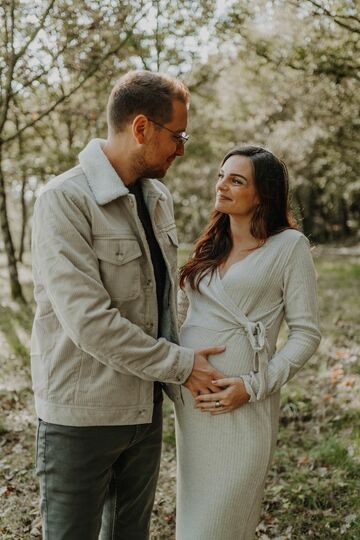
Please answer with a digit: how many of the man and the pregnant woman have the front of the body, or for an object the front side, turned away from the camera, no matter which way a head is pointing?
0

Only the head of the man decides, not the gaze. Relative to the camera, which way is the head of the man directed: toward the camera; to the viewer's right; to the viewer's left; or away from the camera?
to the viewer's right

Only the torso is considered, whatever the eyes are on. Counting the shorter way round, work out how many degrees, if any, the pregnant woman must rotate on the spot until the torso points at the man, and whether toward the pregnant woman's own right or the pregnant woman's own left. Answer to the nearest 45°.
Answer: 0° — they already face them

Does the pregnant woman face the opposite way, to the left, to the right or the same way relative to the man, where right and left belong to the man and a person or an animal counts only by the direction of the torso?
to the right

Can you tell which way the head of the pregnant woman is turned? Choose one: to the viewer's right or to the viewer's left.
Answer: to the viewer's left

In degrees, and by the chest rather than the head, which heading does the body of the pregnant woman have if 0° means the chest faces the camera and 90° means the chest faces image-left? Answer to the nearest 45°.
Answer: approximately 45°
